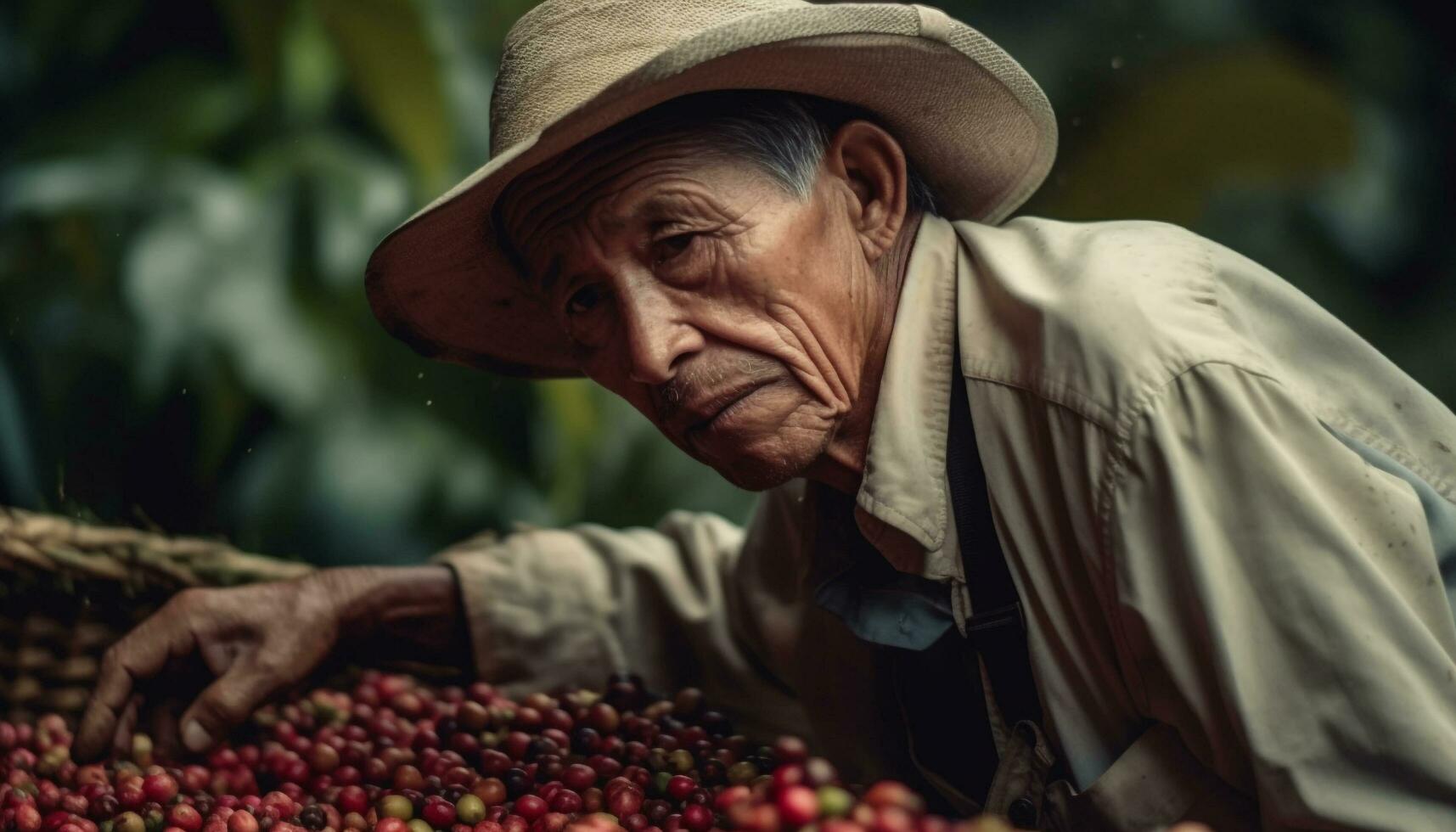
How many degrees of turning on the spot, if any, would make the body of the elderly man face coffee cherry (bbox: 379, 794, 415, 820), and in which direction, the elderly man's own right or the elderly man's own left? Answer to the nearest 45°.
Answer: approximately 45° to the elderly man's own right

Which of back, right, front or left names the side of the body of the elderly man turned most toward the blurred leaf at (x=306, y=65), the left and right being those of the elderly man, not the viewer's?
right

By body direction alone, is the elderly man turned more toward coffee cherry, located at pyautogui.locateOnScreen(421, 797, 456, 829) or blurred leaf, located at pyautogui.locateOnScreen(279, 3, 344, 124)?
the coffee cherry

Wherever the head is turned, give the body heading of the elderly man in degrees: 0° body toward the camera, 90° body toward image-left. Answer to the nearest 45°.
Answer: approximately 45°

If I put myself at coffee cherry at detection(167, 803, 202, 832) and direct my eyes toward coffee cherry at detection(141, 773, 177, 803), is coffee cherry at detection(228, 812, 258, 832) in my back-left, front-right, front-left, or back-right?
back-right
